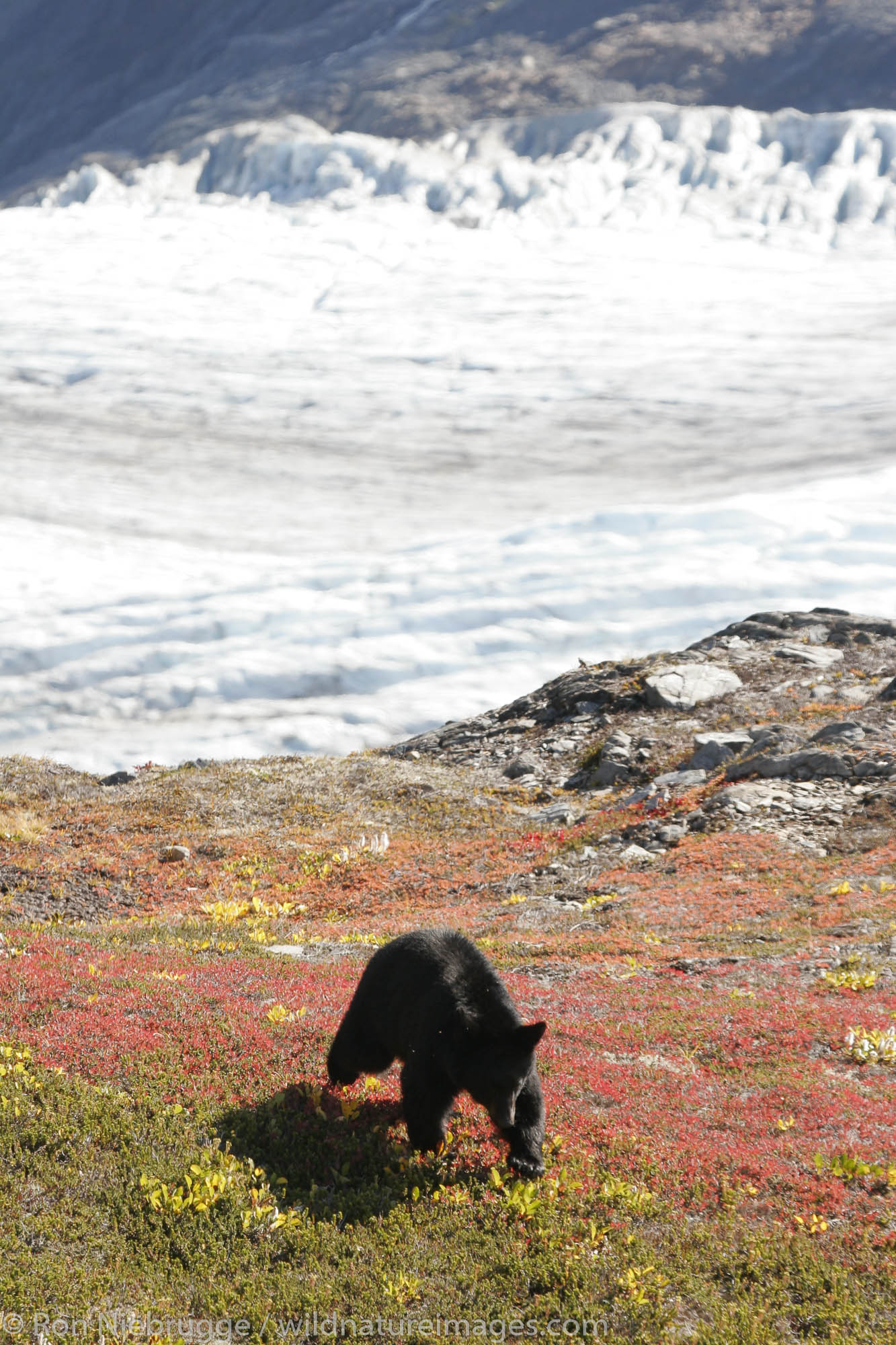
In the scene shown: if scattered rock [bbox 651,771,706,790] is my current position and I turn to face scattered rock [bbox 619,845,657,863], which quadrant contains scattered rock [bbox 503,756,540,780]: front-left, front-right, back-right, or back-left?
back-right

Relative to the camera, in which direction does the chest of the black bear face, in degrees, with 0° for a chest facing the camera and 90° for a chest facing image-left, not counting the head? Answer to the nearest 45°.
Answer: approximately 315°

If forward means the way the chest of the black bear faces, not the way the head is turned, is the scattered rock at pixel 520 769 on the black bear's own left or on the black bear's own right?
on the black bear's own left

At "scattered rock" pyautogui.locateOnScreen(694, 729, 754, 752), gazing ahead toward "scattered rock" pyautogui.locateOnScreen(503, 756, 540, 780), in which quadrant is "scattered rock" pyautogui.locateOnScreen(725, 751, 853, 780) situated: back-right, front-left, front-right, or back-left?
back-left

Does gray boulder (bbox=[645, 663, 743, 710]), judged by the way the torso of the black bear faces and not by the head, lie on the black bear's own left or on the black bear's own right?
on the black bear's own left

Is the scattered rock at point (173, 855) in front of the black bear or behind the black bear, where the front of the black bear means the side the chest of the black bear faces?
behind

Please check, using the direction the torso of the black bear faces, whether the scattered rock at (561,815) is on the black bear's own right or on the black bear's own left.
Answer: on the black bear's own left
